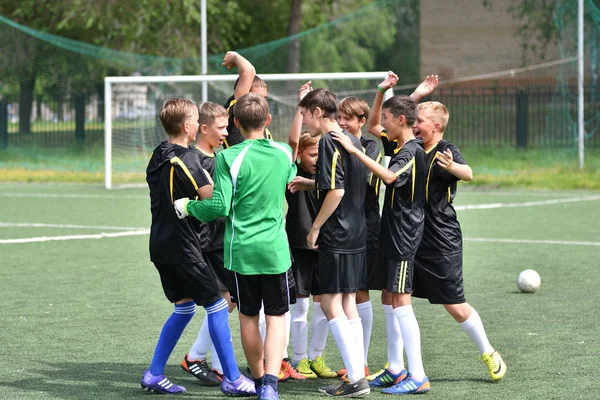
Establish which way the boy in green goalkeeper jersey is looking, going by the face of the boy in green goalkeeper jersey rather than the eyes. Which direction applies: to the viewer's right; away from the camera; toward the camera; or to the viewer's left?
away from the camera

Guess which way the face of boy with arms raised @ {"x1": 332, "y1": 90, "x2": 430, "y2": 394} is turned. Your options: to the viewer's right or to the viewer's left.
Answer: to the viewer's left

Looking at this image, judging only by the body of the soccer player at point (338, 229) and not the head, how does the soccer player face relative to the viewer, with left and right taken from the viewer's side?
facing to the left of the viewer

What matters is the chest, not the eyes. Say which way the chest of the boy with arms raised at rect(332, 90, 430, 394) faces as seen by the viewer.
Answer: to the viewer's left

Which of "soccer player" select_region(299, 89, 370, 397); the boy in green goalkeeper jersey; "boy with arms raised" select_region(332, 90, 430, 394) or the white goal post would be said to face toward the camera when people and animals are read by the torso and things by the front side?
the white goal post

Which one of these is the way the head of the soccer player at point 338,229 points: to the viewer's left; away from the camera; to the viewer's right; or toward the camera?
to the viewer's left

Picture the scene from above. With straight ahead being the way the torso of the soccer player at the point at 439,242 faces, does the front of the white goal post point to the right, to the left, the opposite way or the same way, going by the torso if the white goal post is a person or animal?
to the left

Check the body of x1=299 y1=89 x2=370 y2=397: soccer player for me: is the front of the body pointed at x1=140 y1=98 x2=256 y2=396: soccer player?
yes

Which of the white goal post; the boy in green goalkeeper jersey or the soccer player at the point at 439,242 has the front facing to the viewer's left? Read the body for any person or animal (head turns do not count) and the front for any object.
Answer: the soccer player

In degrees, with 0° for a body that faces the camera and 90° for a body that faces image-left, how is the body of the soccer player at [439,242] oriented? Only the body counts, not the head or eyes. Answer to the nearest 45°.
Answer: approximately 90°
